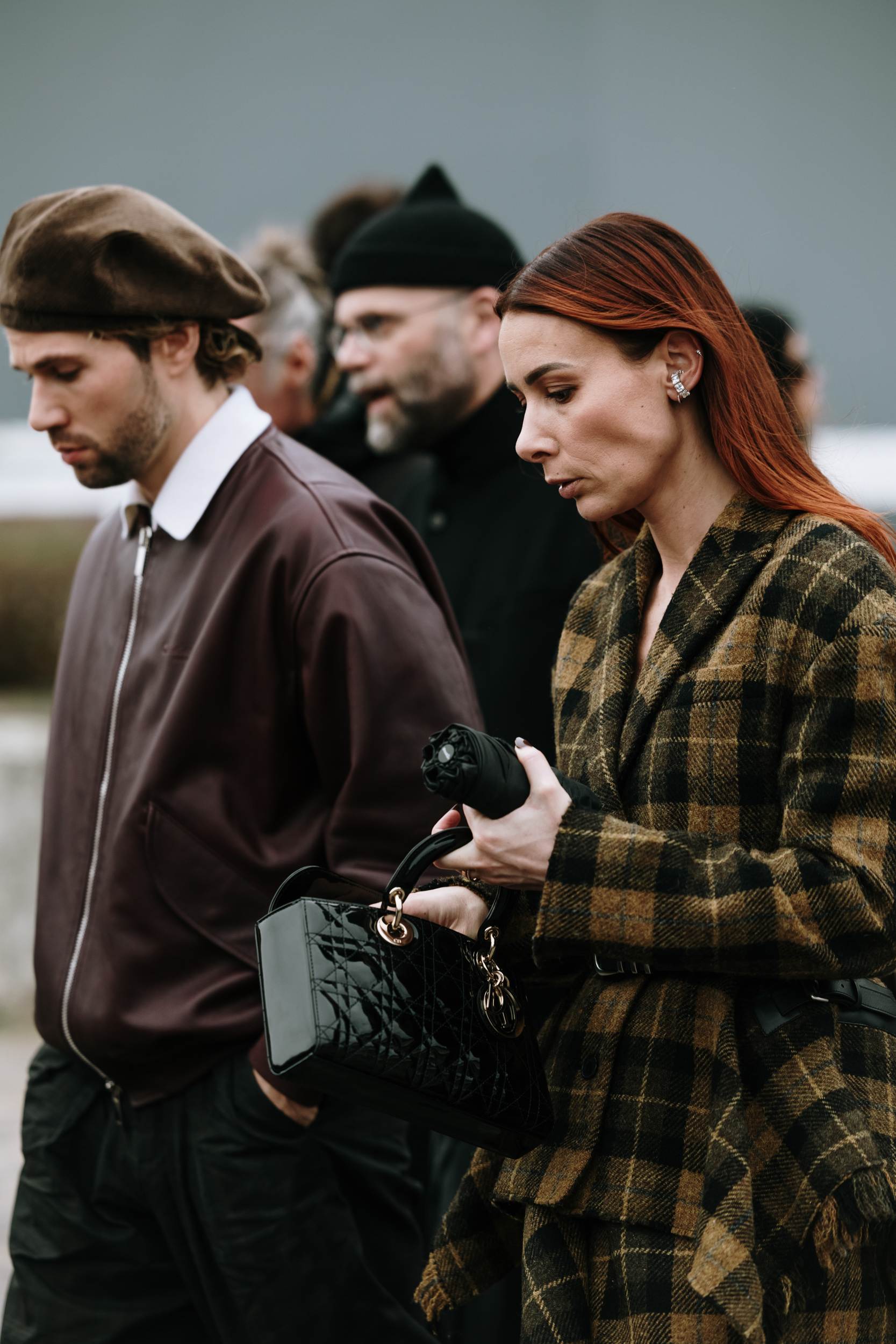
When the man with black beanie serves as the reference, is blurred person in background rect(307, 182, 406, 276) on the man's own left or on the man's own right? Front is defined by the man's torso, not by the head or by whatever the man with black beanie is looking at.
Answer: on the man's own right

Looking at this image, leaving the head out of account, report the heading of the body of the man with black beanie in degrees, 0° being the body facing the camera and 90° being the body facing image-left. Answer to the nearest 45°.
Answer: approximately 45°

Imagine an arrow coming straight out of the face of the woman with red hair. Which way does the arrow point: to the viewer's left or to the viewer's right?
to the viewer's left

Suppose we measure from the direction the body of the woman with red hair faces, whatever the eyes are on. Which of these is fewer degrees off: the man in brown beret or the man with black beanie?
the man in brown beret

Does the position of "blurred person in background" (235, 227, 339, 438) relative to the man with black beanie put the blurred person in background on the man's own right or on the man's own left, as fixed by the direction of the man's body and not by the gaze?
on the man's own right

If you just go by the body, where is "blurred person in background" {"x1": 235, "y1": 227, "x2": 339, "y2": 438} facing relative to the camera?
to the viewer's left

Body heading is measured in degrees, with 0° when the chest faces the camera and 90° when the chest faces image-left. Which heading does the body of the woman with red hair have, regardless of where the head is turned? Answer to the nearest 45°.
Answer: approximately 45°

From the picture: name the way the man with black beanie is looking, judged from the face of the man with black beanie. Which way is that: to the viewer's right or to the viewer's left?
to the viewer's left
